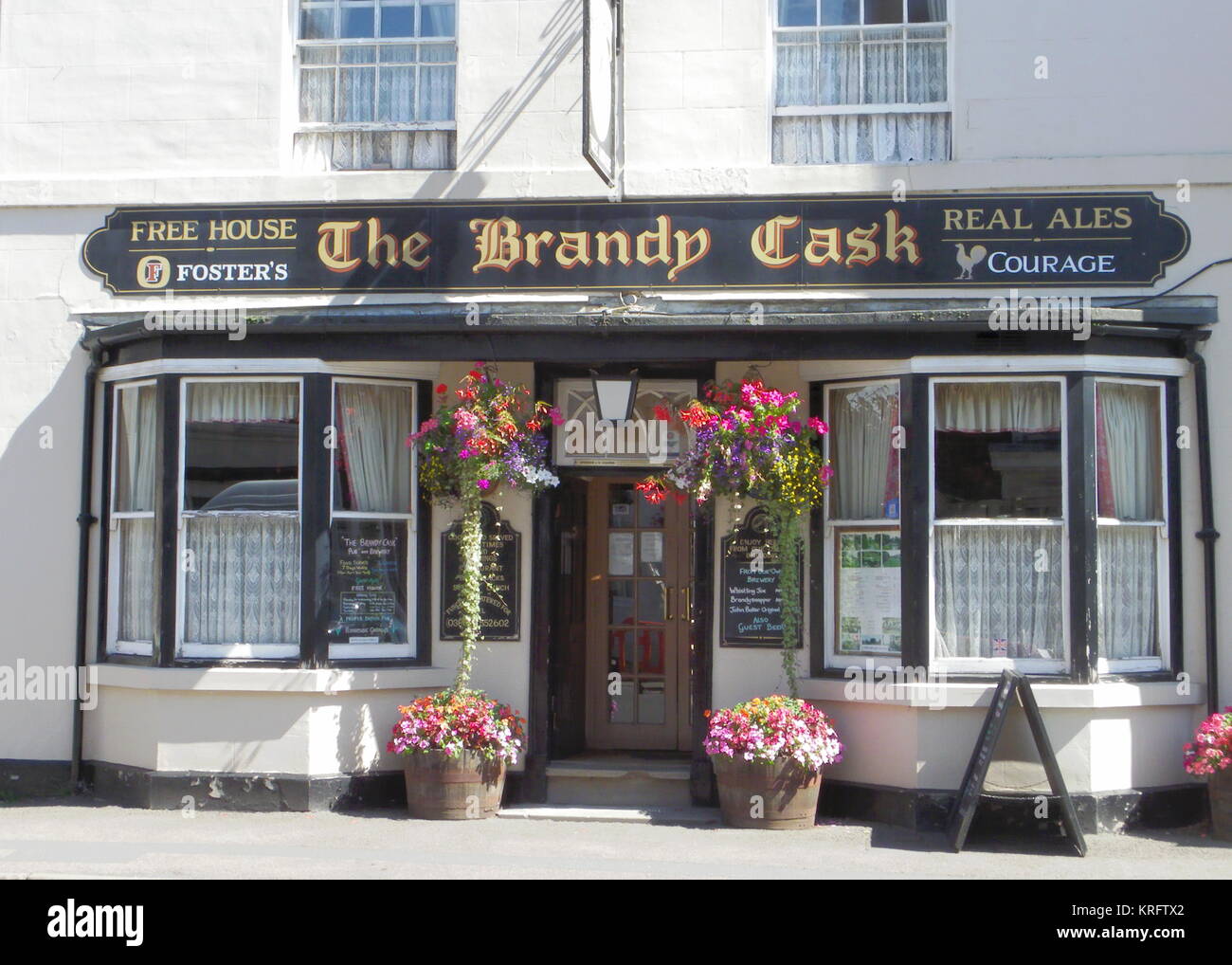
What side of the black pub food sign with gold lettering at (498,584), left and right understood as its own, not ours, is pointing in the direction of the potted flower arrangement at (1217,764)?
left

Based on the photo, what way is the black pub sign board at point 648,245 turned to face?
toward the camera

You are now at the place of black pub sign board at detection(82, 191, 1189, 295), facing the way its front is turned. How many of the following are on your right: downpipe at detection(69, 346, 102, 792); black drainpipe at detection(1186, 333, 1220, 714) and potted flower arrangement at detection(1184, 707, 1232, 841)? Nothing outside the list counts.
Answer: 1

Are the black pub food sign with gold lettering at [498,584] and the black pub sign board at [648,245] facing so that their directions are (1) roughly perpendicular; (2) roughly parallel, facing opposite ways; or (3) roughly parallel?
roughly parallel

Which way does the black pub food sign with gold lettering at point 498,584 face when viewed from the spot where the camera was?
facing the viewer

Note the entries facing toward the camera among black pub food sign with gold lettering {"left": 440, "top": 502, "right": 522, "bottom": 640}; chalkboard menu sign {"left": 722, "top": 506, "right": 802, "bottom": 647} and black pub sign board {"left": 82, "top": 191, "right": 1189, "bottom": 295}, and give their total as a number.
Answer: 3

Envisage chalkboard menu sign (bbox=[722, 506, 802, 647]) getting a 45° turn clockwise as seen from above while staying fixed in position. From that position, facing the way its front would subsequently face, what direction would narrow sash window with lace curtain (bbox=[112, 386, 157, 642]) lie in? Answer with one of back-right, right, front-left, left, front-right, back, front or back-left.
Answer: front-right

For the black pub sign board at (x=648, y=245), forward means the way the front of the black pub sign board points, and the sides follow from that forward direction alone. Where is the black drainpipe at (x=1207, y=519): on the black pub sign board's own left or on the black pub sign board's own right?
on the black pub sign board's own left

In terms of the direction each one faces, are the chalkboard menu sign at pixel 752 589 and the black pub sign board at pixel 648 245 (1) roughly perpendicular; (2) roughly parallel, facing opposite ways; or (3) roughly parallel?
roughly parallel

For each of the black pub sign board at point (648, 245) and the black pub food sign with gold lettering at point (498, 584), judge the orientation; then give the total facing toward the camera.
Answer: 2

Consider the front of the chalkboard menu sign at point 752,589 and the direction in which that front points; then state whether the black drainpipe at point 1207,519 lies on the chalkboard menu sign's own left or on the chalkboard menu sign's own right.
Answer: on the chalkboard menu sign's own left
